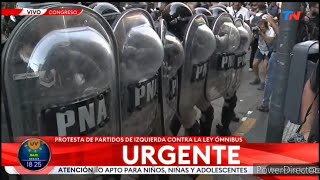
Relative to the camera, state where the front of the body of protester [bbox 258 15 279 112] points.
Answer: to the viewer's left

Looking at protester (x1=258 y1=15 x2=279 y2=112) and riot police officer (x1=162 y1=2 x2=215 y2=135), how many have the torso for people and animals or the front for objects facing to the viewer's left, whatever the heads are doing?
1
